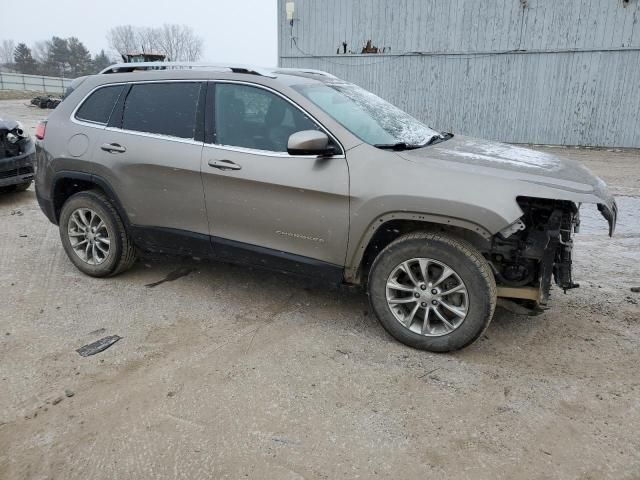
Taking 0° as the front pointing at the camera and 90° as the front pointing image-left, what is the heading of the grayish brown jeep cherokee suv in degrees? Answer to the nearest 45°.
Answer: approximately 315°

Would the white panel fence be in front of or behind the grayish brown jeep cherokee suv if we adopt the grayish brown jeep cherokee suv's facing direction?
behind

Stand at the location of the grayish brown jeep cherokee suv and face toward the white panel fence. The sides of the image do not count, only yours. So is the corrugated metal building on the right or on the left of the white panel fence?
right

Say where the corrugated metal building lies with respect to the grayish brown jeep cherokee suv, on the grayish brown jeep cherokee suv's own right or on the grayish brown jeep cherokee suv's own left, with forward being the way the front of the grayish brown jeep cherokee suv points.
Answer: on the grayish brown jeep cherokee suv's own left
